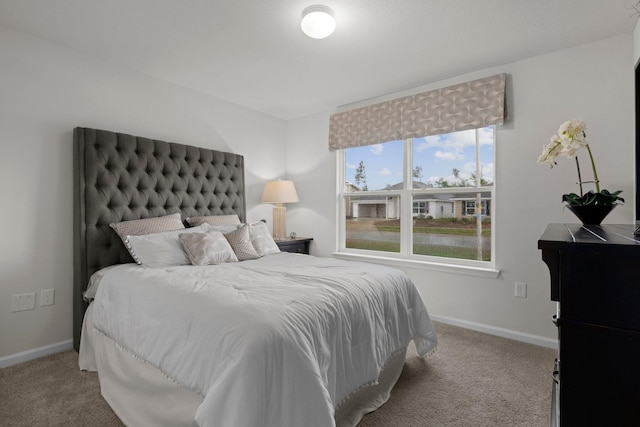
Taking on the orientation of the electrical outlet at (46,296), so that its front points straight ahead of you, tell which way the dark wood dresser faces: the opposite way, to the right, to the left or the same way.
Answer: the opposite way

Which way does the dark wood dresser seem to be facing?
to the viewer's left

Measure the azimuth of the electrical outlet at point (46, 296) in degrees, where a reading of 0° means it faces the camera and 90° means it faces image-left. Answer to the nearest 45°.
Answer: approximately 0°

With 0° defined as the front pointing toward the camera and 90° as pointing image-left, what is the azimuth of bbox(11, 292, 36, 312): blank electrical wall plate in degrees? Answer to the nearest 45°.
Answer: approximately 0°

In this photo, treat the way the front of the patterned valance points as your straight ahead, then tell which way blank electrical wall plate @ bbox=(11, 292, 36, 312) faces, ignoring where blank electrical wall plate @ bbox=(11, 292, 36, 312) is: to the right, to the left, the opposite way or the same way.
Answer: to the left

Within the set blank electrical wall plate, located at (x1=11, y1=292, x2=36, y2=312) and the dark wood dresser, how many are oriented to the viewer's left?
1
